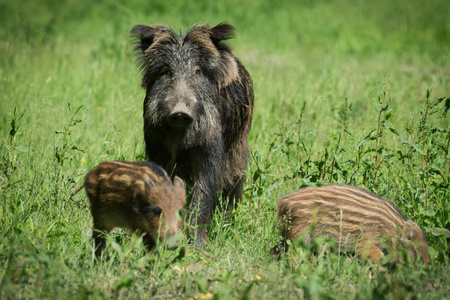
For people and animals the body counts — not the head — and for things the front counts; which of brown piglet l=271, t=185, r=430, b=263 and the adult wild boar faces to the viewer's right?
the brown piglet

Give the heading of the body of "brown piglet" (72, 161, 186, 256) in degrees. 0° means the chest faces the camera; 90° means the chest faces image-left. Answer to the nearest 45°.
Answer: approximately 315°

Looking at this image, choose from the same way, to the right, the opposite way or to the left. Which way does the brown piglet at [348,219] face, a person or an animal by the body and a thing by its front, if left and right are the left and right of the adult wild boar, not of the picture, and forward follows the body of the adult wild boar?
to the left

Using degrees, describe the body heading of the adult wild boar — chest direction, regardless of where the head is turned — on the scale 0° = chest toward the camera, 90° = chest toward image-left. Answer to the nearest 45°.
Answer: approximately 0°

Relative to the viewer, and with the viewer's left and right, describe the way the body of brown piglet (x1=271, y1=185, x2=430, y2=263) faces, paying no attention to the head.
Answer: facing to the right of the viewer

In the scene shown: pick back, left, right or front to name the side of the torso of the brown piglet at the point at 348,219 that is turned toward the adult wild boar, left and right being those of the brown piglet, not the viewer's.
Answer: back

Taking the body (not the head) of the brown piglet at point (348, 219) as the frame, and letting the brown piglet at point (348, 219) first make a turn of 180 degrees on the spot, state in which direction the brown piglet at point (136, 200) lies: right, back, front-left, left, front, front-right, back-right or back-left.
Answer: front-left

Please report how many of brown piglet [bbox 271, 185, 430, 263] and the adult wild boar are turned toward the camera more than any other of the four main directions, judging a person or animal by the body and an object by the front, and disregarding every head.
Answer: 1
